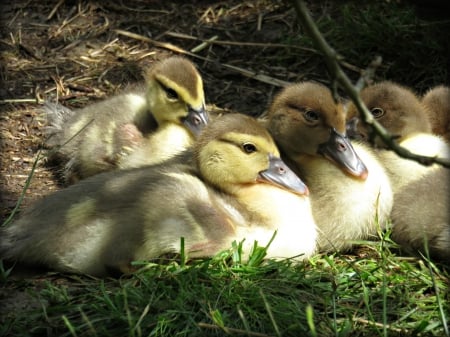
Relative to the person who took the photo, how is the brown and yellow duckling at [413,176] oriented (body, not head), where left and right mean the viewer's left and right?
facing to the left of the viewer

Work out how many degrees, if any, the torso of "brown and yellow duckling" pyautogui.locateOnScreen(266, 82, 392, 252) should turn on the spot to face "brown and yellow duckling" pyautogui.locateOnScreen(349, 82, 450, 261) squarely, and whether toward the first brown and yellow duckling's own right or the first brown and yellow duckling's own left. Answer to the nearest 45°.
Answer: approximately 90° to the first brown and yellow duckling's own left

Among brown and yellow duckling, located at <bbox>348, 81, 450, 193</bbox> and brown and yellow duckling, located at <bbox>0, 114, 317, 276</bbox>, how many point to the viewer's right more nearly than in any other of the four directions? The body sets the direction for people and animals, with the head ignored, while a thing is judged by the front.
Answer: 1

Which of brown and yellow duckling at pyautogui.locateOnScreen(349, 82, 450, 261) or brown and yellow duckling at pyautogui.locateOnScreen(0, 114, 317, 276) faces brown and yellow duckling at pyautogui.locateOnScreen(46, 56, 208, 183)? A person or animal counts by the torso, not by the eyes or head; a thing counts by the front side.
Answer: brown and yellow duckling at pyautogui.locateOnScreen(349, 82, 450, 261)

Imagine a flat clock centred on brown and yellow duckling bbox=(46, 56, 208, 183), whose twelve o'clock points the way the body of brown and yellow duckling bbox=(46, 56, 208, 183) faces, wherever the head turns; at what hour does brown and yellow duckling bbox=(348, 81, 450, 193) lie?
brown and yellow duckling bbox=(348, 81, 450, 193) is roughly at 11 o'clock from brown and yellow duckling bbox=(46, 56, 208, 183).

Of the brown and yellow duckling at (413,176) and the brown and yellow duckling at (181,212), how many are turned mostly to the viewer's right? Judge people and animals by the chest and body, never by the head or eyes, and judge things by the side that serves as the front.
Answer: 1

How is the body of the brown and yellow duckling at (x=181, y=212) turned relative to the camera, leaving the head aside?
to the viewer's right

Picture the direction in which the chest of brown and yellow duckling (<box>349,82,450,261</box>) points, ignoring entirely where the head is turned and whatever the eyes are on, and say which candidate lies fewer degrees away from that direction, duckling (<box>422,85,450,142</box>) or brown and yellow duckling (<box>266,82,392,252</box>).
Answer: the brown and yellow duckling
